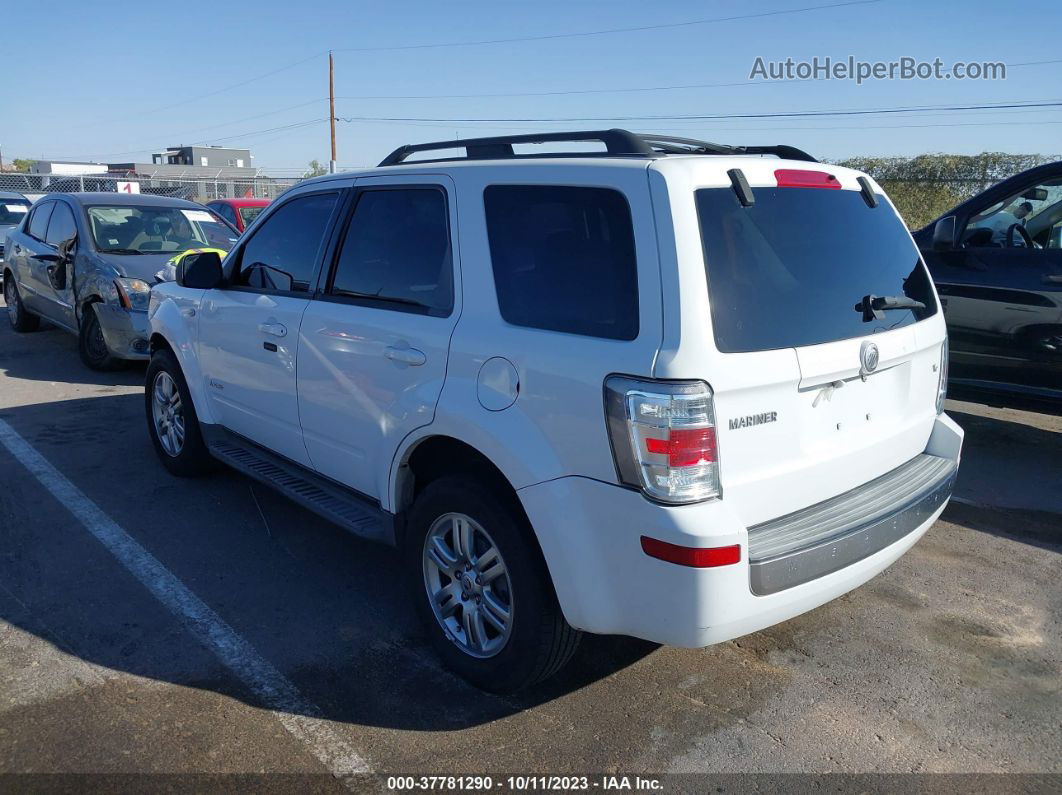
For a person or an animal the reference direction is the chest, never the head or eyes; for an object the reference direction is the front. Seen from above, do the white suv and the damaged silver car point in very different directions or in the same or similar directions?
very different directions

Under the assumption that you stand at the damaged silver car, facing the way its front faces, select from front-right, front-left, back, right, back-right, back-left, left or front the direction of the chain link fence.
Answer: back-left

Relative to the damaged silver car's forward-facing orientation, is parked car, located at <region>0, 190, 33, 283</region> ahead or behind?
behind

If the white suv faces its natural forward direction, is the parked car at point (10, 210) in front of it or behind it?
in front

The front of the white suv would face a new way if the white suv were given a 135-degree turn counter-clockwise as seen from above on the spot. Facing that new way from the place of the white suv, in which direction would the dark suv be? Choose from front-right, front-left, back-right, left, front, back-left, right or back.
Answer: back-left

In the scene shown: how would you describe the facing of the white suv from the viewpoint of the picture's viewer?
facing away from the viewer and to the left of the viewer

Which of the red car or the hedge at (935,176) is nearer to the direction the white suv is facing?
the red car

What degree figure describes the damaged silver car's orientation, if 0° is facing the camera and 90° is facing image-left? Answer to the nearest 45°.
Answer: approximately 315°

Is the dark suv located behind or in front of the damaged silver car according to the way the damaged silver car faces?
in front

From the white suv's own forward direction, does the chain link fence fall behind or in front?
in front

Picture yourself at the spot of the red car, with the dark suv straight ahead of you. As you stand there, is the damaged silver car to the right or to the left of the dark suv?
right

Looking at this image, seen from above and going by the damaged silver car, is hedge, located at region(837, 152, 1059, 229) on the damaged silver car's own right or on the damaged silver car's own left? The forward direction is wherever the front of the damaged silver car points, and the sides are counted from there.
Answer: on the damaged silver car's own left
